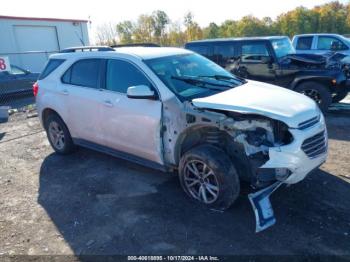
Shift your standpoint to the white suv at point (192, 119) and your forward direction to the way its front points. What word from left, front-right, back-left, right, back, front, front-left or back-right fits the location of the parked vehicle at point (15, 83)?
back

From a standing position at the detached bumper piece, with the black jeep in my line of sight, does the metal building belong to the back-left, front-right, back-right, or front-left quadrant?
front-left

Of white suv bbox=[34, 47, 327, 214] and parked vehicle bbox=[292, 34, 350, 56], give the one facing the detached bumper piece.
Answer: the white suv

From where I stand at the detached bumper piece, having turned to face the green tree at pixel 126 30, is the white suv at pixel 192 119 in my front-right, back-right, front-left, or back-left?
front-left

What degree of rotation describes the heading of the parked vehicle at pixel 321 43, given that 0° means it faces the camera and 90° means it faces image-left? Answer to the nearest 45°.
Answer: approximately 270°

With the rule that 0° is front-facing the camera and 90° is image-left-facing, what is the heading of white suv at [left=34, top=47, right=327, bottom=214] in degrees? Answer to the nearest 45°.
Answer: approximately 315°

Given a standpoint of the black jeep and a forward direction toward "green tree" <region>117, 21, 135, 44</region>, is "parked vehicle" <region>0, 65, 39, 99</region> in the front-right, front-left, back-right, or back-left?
front-left

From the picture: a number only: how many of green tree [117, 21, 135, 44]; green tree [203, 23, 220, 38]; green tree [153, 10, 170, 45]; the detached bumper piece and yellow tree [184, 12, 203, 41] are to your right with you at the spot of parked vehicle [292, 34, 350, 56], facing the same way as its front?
1

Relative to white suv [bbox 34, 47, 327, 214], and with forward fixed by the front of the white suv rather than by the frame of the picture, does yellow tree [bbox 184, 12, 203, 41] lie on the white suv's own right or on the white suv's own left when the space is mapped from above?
on the white suv's own left

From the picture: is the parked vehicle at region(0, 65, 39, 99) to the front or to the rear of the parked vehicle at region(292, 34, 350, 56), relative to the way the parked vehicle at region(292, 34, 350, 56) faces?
to the rear
